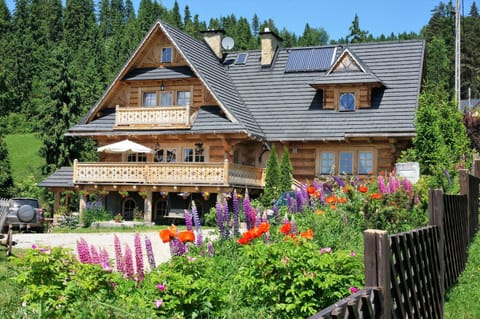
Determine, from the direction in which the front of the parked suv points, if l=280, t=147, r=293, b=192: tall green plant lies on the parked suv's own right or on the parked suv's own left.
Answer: on the parked suv's own right

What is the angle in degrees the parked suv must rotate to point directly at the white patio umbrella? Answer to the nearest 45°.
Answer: approximately 90° to its right

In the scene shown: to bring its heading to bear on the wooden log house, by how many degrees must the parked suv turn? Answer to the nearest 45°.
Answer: approximately 90° to its right

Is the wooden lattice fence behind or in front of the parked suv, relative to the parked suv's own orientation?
behind

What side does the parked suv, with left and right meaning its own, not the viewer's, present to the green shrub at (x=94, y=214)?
right

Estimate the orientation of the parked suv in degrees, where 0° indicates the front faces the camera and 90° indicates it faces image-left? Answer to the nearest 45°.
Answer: approximately 180°
